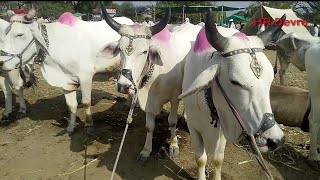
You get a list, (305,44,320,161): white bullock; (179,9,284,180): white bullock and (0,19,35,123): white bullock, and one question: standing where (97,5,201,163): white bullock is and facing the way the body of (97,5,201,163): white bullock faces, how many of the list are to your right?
1

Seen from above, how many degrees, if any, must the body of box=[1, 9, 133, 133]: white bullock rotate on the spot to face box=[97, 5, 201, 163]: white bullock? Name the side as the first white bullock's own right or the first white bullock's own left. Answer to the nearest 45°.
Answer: approximately 90° to the first white bullock's own left

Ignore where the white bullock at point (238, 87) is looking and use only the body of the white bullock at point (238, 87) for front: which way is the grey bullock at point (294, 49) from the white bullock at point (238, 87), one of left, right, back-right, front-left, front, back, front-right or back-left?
back-left

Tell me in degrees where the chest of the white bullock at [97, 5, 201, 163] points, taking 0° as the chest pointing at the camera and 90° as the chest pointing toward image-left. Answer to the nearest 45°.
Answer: approximately 45°

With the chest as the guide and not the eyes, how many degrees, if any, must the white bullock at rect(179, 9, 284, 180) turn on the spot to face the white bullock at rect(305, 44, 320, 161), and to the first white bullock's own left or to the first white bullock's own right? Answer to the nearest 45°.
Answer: approximately 90° to the first white bullock's own left

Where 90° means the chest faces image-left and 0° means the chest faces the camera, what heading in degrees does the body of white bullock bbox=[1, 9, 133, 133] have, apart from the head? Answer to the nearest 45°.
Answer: approximately 45°
